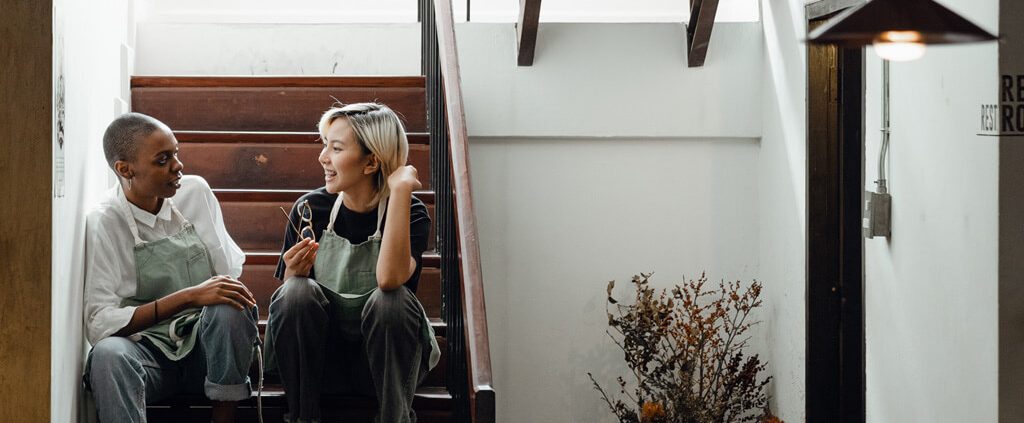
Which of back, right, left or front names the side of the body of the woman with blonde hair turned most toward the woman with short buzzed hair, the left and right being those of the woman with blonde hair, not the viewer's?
right

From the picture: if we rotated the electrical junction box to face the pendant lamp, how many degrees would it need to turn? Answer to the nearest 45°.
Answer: approximately 45° to its left

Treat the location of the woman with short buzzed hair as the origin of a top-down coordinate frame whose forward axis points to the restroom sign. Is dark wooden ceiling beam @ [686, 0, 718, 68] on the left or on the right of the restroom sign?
left

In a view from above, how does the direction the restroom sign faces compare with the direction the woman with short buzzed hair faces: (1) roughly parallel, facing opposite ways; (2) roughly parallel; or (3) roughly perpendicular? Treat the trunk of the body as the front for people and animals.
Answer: roughly perpendicular

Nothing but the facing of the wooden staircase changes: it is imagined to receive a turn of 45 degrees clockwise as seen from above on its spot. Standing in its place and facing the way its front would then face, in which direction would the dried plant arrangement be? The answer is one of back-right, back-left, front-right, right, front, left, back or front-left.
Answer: back-left

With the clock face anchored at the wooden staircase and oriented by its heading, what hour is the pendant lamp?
The pendant lamp is roughly at 11 o'clock from the wooden staircase.

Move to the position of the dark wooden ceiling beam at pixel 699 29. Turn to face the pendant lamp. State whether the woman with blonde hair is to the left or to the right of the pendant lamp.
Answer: right

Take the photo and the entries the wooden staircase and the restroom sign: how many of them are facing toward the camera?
2

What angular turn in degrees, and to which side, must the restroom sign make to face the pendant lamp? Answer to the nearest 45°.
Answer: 0° — it already faces it

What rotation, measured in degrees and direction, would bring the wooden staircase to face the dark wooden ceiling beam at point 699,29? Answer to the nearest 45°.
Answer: approximately 90° to its left
